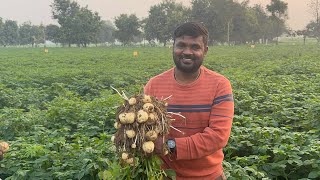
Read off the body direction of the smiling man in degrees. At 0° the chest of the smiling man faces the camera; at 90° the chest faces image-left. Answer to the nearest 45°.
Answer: approximately 0°
